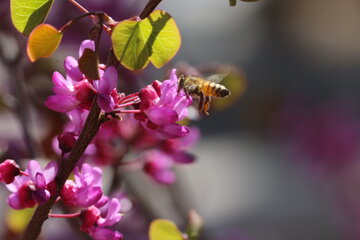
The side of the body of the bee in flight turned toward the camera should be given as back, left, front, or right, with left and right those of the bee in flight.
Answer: left
